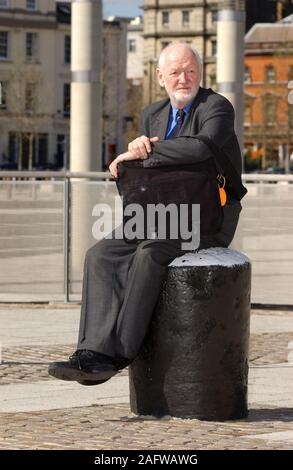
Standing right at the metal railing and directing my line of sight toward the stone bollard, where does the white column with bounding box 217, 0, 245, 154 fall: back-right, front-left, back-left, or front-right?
back-left

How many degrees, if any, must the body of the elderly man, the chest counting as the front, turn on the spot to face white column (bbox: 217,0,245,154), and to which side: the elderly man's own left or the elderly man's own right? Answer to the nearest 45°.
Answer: approximately 135° to the elderly man's own right

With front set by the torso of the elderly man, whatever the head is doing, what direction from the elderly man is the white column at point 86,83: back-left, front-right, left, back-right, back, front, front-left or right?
back-right

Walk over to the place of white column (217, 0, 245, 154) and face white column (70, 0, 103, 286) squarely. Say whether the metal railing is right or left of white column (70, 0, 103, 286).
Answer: left

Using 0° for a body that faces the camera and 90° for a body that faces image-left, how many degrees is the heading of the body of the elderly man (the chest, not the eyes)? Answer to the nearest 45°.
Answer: approximately 45°

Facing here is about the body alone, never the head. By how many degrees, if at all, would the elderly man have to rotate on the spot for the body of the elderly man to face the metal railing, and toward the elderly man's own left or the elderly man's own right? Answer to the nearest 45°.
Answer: approximately 135° to the elderly man's own right
